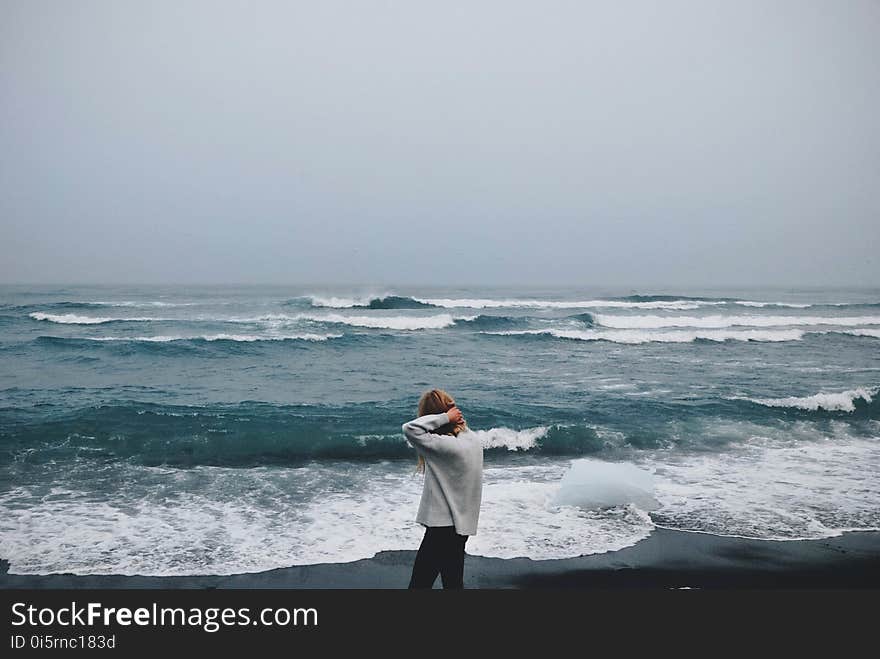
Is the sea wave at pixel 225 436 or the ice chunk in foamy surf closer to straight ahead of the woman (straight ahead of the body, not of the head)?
the sea wave

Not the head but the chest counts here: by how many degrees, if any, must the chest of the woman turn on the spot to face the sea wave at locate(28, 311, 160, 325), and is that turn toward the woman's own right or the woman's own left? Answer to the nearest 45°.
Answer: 0° — they already face it

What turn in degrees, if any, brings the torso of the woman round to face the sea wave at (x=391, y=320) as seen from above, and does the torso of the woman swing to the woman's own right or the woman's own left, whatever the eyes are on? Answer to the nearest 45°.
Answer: approximately 45° to the woman's own right

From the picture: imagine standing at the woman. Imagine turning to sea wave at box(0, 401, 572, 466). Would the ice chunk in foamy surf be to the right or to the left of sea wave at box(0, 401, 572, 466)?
right

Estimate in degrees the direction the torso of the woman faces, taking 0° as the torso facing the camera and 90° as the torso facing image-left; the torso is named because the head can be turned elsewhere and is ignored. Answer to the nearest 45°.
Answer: approximately 135°

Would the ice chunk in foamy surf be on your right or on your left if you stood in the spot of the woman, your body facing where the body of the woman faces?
on your right

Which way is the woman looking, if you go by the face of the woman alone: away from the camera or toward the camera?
away from the camera

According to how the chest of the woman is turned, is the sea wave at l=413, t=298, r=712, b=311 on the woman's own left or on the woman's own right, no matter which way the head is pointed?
on the woman's own right

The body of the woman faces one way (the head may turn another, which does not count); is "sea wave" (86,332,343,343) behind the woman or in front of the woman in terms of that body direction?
in front
